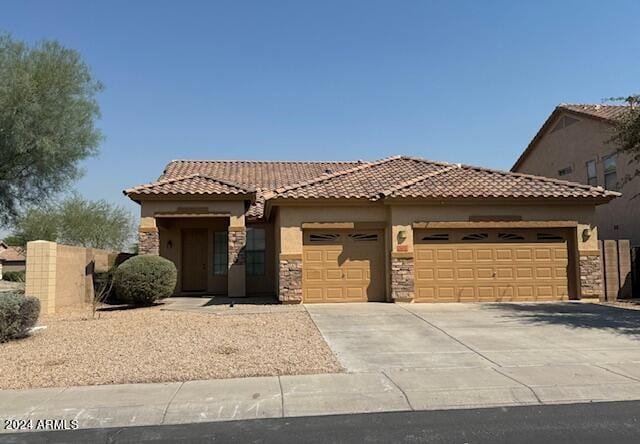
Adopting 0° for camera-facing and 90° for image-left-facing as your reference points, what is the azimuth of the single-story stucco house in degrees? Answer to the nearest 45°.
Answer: approximately 0°

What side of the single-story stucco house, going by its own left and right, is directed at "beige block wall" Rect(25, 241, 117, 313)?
right

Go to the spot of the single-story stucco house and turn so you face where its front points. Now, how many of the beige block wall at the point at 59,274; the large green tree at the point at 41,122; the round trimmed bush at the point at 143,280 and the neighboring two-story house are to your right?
3

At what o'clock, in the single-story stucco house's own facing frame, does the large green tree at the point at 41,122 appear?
The large green tree is roughly at 3 o'clock from the single-story stucco house.

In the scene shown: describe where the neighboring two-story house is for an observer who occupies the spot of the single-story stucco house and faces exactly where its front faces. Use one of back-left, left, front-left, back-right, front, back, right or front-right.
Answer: back-left

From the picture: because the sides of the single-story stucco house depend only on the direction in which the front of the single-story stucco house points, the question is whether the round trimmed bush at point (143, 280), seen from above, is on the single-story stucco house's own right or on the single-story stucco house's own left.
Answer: on the single-story stucco house's own right
